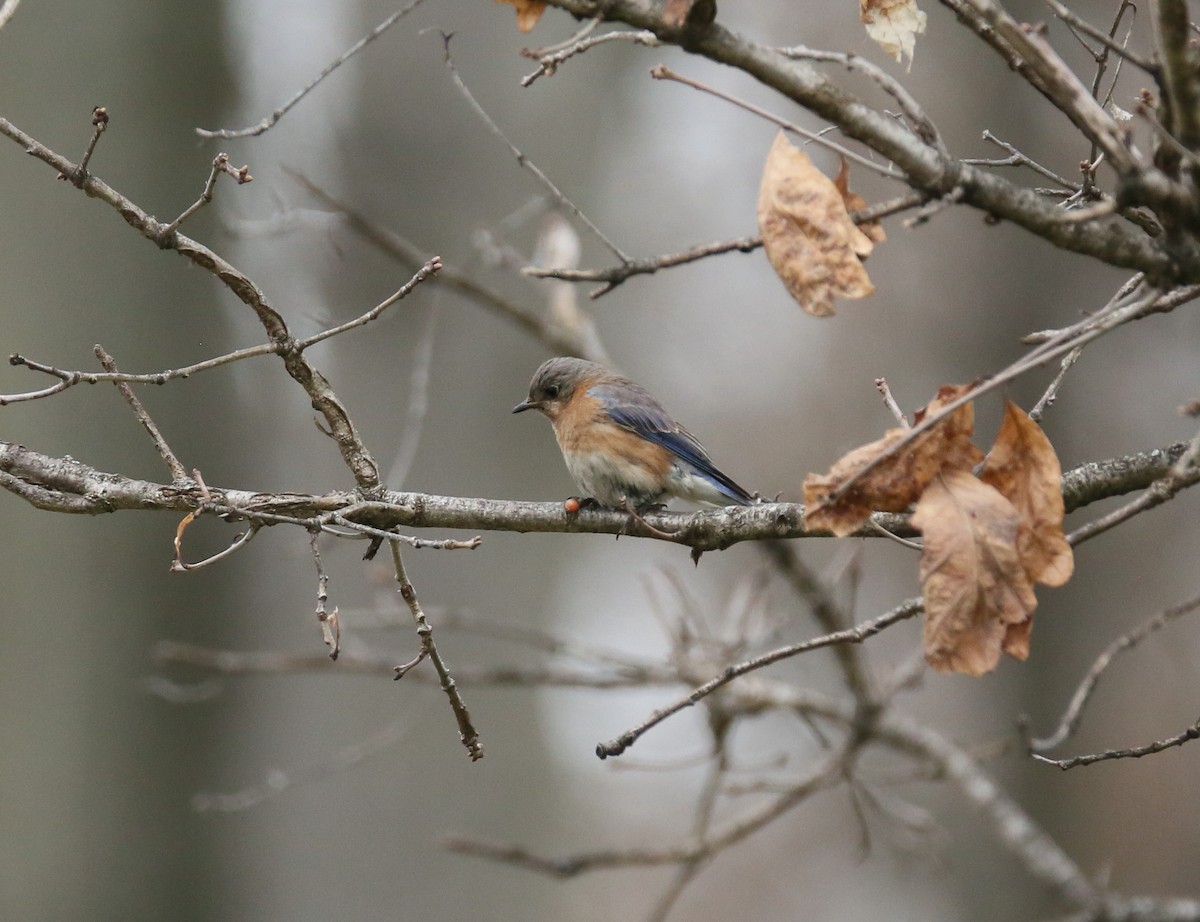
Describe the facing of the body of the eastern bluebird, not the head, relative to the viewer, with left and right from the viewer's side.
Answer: facing to the left of the viewer
